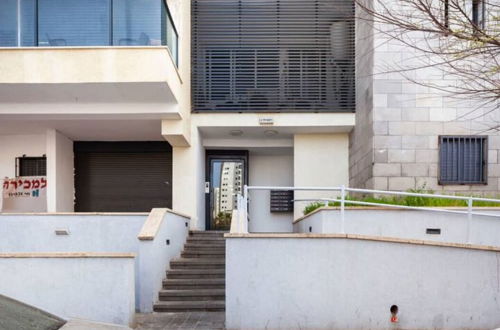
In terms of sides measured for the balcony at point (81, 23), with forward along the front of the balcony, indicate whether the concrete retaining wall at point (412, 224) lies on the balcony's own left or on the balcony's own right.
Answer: on the balcony's own left

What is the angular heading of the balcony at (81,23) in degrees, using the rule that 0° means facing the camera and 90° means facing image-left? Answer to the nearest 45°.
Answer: approximately 0°
